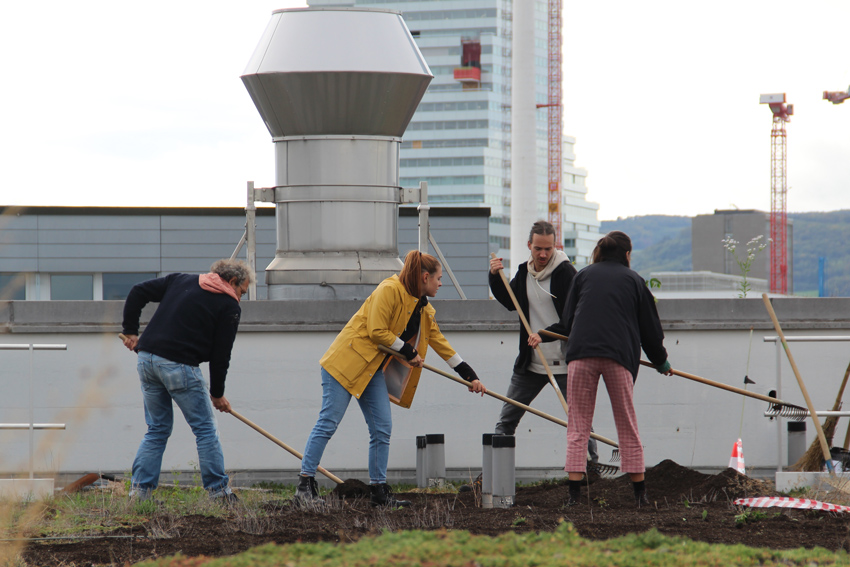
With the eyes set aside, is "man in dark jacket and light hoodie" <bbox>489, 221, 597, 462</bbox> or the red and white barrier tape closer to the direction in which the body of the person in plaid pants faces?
the man in dark jacket and light hoodie

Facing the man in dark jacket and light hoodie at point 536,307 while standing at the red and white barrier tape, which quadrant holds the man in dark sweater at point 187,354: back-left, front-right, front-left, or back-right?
front-left

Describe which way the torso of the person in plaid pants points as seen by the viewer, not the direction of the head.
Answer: away from the camera

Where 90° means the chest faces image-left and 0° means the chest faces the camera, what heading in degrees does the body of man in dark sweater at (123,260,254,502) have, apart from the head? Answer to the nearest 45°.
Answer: approximately 225°

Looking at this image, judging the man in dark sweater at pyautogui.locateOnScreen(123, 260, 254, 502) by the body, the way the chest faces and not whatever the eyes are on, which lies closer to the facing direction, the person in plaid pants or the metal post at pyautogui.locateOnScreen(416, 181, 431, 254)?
the metal post

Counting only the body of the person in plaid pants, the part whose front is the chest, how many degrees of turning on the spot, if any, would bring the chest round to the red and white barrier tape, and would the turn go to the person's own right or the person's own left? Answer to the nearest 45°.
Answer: approximately 90° to the person's own right

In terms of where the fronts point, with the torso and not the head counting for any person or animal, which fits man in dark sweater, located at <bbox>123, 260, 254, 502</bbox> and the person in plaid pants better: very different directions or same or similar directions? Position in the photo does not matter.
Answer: same or similar directions

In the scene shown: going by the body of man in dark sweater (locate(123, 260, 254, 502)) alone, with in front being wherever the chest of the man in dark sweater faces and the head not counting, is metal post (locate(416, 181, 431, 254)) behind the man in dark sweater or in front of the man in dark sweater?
in front

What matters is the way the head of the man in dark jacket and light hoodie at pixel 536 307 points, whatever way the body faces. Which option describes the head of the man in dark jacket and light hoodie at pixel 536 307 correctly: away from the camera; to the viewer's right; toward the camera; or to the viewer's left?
toward the camera

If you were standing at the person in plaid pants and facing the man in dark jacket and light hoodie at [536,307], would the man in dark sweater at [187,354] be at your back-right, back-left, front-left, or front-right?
front-left

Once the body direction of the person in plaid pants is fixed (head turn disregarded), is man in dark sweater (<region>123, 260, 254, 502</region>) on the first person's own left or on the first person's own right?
on the first person's own left

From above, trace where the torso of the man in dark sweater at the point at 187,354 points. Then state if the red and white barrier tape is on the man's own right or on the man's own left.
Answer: on the man's own right

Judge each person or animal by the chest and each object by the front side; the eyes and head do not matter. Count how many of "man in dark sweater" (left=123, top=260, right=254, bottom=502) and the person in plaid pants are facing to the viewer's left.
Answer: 0
